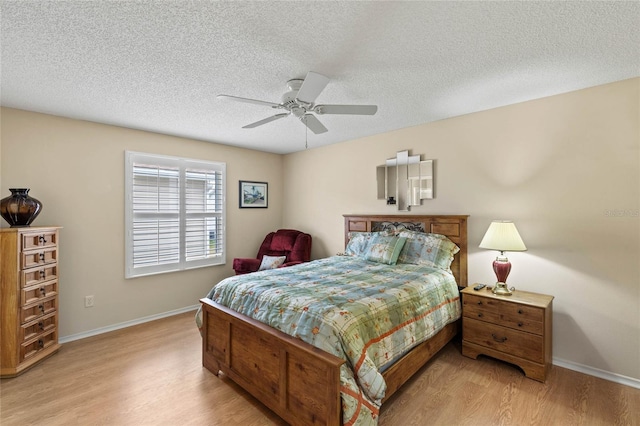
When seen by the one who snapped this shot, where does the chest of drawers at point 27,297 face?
facing the viewer and to the right of the viewer

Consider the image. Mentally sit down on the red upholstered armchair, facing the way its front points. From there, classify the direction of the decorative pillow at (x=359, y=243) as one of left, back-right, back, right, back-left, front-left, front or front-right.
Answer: left

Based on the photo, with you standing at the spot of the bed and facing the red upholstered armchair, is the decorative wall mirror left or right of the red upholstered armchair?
right

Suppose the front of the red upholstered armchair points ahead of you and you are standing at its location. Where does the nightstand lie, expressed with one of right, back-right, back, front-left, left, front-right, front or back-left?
left

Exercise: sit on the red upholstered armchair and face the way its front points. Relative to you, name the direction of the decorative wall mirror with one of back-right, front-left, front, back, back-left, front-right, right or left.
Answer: left

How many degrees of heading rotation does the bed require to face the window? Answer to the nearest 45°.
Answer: approximately 90° to its right

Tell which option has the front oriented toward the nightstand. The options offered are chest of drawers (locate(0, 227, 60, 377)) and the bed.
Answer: the chest of drawers

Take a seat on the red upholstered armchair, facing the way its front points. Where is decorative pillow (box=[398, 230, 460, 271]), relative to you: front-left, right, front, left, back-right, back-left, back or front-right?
left

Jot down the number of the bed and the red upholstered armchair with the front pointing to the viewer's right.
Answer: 0

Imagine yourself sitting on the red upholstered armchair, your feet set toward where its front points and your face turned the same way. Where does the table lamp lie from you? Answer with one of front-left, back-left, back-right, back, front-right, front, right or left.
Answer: left

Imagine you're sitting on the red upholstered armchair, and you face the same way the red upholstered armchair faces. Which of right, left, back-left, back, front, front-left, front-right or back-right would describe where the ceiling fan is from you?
front-left

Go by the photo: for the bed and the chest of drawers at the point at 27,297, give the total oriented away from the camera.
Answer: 0

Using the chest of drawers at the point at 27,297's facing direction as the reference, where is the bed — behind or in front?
in front

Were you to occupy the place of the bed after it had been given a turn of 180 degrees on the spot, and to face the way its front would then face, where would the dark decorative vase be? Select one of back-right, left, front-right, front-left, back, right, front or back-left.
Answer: back-left
